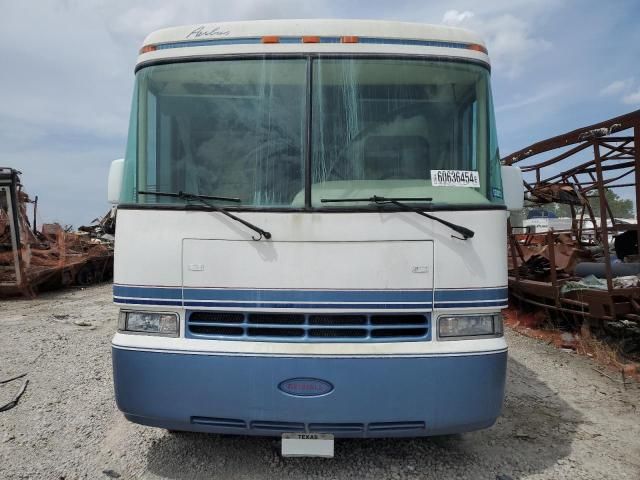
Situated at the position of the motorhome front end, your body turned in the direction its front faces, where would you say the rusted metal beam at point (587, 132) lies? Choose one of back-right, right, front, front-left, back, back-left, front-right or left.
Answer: back-left

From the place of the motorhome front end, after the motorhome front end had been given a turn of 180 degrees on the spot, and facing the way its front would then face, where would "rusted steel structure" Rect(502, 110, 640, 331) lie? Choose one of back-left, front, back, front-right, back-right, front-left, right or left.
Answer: front-right

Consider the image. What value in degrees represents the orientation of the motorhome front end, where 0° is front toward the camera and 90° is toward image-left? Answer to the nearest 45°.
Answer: approximately 0°
